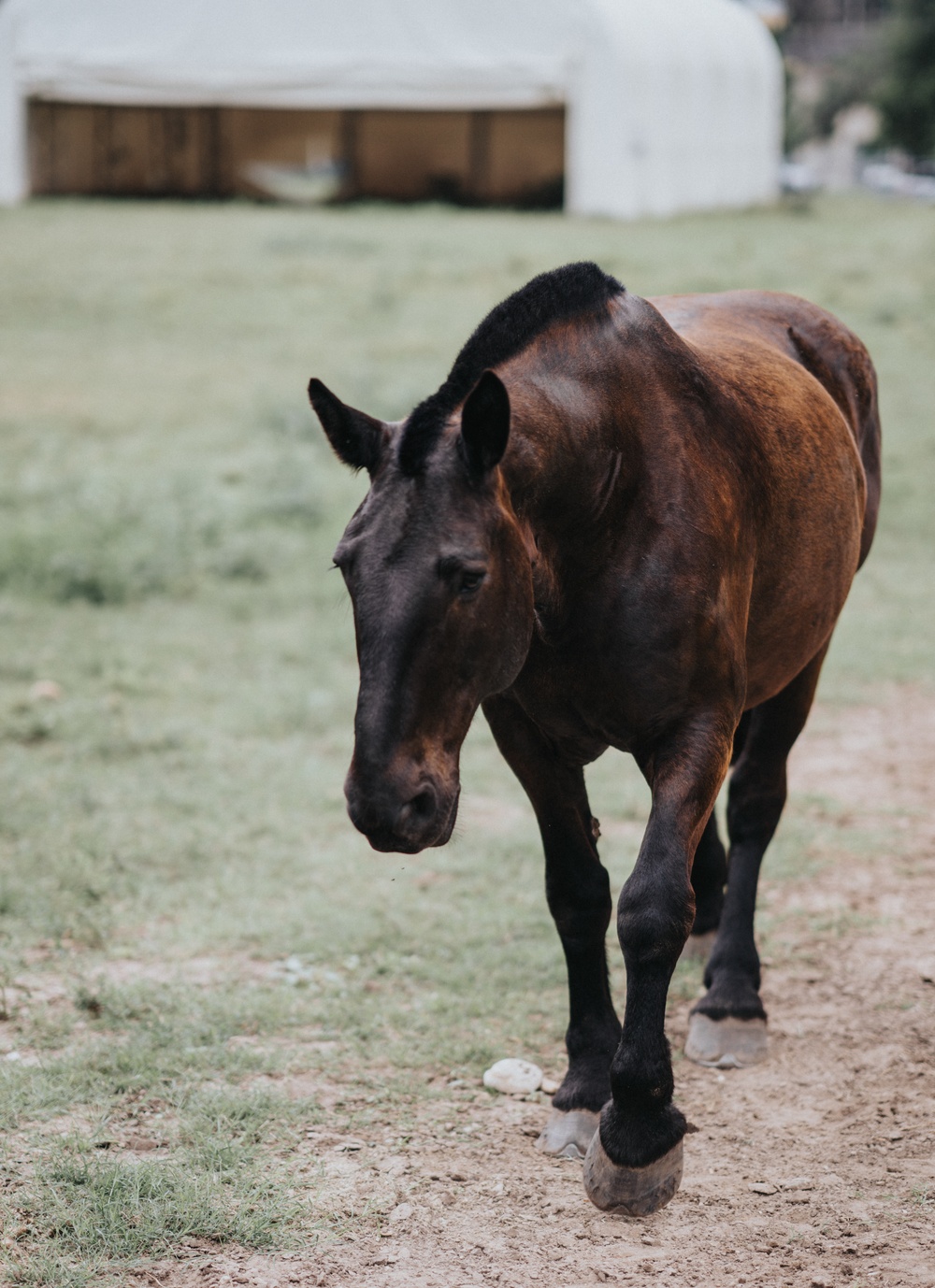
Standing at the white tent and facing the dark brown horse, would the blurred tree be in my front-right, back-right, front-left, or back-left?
back-left

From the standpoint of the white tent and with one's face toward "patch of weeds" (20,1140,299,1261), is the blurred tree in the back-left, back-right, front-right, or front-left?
back-left

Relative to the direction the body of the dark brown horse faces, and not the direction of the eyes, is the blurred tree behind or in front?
behind

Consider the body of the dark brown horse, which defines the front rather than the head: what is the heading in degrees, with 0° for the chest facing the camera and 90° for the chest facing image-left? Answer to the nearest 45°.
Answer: approximately 45°
